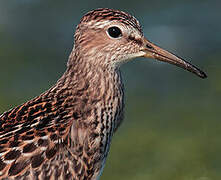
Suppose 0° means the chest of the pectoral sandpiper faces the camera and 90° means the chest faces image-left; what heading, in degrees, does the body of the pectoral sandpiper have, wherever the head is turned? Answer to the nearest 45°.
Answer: approximately 270°
